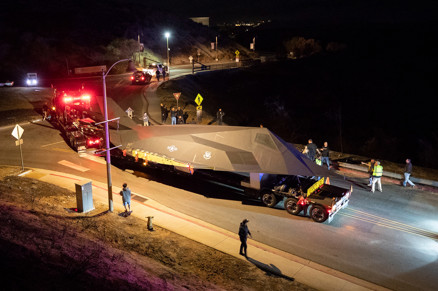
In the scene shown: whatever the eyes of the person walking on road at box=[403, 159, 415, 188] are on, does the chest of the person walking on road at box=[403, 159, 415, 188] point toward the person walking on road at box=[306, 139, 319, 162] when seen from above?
yes

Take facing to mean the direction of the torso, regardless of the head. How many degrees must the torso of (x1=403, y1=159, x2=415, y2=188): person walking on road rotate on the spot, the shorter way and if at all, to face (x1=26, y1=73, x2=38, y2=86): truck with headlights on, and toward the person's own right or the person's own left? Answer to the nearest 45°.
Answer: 0° — they already face it

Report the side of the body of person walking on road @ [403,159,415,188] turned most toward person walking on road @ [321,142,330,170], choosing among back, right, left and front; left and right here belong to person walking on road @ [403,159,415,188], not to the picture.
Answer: front

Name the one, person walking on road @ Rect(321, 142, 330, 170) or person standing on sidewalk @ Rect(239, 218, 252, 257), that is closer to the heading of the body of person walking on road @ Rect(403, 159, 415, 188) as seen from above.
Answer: the person walking on road

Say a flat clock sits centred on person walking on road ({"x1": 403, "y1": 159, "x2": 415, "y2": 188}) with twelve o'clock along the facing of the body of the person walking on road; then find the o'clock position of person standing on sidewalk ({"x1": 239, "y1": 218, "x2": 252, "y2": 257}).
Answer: The person standing on sidewalk is roughly at 10 o'clock from the person walking on road.

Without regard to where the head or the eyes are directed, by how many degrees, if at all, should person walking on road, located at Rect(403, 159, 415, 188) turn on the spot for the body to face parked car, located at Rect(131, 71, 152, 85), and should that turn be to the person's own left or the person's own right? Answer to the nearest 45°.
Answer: approximately 45° to the person's own right

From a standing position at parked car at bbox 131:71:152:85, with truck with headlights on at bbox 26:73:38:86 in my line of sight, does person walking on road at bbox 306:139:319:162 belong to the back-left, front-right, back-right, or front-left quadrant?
back-left

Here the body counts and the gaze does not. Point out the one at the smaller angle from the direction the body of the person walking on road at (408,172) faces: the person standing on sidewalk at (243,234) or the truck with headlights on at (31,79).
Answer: the truck with headlights on

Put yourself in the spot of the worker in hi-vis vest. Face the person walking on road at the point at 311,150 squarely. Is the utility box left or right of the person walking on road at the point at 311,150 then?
left

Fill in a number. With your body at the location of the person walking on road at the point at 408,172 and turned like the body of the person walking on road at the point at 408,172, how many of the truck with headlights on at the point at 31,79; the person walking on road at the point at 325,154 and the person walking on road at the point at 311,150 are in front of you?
3

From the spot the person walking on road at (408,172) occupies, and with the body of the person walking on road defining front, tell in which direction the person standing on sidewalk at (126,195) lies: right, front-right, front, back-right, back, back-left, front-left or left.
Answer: front-left

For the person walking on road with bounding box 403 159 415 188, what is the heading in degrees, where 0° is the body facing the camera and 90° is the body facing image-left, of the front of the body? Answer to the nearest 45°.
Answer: approximately 90°
